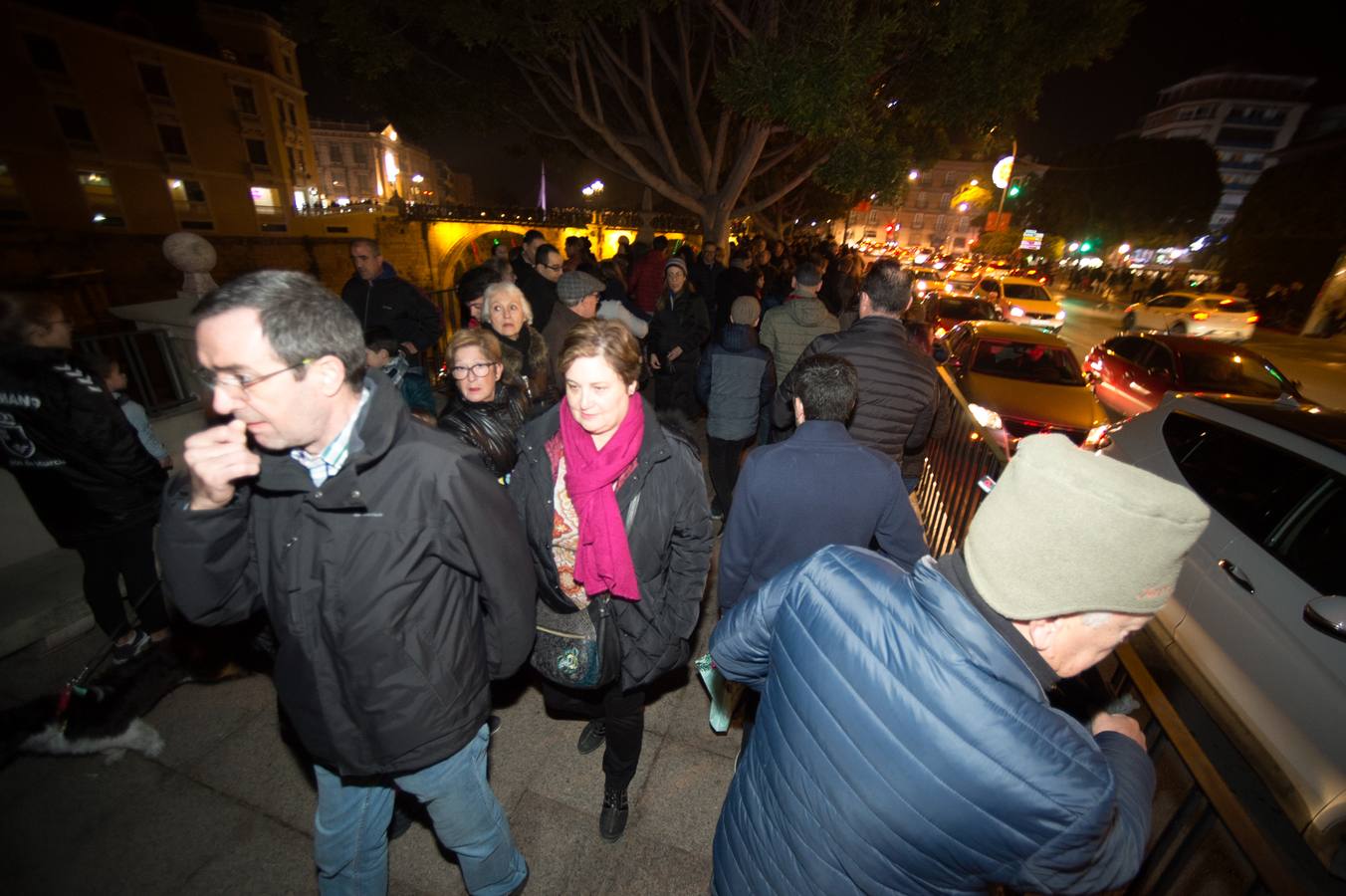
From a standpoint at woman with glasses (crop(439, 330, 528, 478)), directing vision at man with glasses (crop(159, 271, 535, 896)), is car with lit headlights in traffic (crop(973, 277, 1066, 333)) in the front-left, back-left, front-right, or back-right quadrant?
back-left

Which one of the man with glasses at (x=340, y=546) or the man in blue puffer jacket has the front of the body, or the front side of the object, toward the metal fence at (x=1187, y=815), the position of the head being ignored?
the man in blue puffer jacket

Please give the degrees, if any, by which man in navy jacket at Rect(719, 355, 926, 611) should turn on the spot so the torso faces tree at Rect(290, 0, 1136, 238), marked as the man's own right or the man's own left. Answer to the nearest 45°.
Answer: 0° — they already face it

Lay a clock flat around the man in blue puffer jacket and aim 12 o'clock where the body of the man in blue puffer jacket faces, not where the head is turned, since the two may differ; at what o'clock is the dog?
The dog is roughly at 7 o'clock from the man in blue puffer jacket.

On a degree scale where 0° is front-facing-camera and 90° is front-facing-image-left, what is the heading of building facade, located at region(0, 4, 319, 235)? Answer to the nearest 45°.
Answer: approximately 315°

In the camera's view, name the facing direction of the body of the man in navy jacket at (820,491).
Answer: away from the camera

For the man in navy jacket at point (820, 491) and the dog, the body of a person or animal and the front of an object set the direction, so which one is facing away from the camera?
the man in navy jacket

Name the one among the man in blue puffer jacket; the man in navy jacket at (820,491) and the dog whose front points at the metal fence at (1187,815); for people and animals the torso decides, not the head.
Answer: the man in blue puffer jacket

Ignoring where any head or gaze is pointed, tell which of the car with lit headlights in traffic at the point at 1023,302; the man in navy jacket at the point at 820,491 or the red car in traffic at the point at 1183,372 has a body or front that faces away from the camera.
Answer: the man in navy jacket

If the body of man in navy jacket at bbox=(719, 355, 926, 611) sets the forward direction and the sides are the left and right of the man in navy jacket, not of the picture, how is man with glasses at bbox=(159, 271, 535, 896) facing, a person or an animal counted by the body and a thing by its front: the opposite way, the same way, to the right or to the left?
the opposite way
